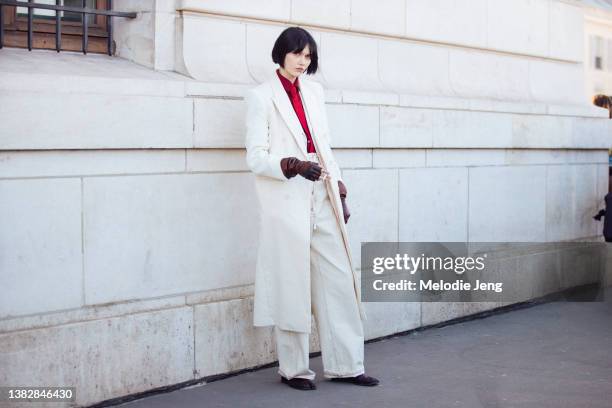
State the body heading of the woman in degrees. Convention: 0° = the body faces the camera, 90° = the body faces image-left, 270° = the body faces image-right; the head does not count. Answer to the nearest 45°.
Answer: approximately 315°

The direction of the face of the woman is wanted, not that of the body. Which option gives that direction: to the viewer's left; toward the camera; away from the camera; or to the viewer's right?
toward the camera

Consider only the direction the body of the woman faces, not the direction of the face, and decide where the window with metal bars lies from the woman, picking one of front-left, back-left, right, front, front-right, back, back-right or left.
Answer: back-right
